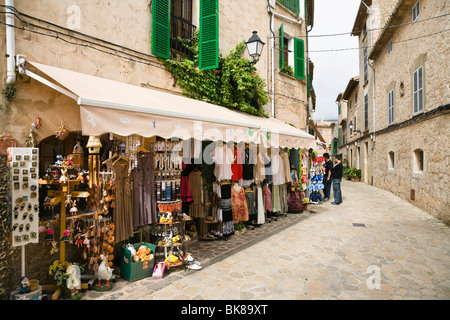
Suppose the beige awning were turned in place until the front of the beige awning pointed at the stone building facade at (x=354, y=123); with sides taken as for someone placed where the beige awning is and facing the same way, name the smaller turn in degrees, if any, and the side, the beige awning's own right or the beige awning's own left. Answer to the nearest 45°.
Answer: approximately 90° to the beige awning's own left

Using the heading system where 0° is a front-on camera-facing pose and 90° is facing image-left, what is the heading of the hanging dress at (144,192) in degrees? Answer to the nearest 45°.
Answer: approximately 315°

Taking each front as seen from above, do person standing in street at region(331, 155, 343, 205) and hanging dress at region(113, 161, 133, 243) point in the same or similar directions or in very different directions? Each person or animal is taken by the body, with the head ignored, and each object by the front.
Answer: very different directions

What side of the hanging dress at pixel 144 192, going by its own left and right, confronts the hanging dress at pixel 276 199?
left

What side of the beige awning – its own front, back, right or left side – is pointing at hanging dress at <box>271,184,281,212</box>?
left
